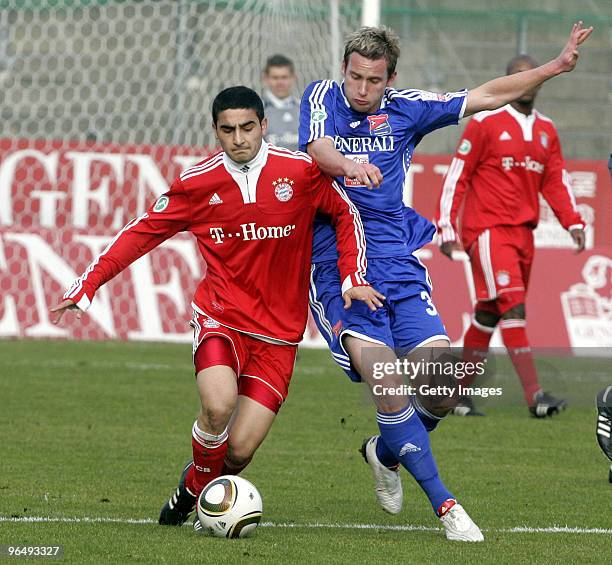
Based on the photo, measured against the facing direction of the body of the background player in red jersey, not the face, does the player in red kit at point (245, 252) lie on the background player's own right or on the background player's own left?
on the background player's own right

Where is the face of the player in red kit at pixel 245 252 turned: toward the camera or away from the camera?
toward the camera

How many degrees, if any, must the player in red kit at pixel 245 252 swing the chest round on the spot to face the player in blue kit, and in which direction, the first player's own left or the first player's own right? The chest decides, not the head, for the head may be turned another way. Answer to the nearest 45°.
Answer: approximately 90° to the first player's own left

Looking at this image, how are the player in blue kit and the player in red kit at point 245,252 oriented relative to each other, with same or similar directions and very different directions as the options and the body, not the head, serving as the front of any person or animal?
same or similar directions

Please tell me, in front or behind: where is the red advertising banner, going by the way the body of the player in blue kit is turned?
behind

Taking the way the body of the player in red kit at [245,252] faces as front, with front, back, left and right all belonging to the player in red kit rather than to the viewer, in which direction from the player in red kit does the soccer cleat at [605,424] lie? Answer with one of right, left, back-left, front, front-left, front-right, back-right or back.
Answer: left

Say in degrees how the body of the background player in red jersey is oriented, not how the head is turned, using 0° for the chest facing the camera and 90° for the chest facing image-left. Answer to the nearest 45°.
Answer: approximately 315°

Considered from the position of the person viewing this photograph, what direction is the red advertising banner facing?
facing the viewer

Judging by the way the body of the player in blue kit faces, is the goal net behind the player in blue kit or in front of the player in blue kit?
behind

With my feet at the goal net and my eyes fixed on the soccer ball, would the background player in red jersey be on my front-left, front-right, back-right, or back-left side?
front-left

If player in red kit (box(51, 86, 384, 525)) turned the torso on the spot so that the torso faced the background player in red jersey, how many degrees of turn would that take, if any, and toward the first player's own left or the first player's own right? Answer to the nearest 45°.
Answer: approximately 135° to the first player's own left

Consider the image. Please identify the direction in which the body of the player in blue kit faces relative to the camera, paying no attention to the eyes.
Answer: toward the camera

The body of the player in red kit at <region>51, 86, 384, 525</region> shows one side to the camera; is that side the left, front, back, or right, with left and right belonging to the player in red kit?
front

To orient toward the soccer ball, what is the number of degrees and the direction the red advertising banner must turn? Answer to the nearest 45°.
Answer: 0° — it already faces it

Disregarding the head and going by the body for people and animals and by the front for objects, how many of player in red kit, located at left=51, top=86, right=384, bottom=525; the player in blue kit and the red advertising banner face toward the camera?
3

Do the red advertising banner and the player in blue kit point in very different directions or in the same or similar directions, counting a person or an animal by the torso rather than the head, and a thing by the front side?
same or similar directions

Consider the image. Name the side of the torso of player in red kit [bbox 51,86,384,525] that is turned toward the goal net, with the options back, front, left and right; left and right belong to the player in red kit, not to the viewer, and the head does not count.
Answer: back

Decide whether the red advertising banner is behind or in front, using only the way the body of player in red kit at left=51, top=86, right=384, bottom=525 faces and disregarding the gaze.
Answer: behind

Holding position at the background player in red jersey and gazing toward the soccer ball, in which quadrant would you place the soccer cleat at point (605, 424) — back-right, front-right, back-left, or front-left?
front-left

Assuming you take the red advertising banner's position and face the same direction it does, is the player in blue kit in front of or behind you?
in front
